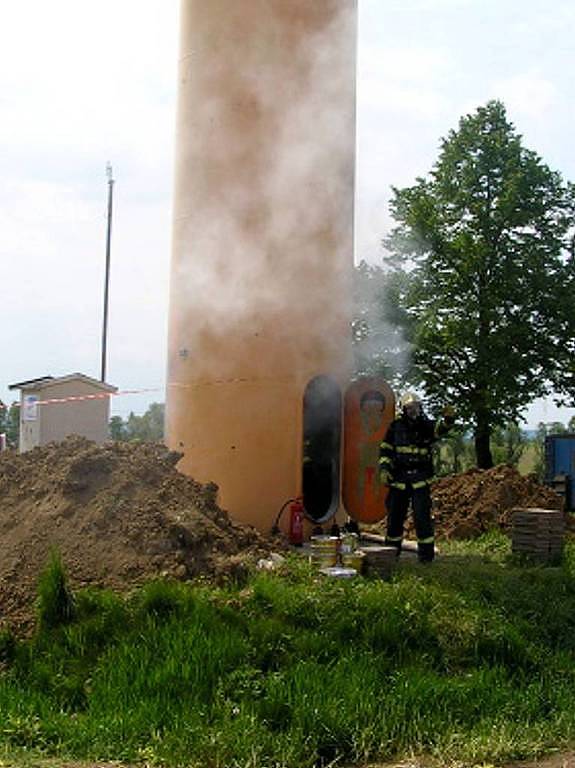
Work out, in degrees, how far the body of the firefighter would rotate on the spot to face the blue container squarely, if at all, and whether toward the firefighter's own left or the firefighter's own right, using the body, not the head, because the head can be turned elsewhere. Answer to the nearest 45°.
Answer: approximately 180°

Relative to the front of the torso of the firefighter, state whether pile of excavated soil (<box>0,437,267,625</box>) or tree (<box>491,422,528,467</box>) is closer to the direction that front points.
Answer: the pile of excavated soil

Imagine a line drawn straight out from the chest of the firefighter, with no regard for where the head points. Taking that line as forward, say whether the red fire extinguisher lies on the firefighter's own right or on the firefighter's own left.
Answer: on the firefighter's own right

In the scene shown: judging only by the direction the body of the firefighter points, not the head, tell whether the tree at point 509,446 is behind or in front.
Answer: behind

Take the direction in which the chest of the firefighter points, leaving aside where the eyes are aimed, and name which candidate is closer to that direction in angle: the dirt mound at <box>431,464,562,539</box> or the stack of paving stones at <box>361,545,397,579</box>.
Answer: the stack of paving stones

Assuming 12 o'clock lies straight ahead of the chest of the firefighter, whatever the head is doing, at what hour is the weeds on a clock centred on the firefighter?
The weeds is roughly at 1 o'clock from the firefighter.

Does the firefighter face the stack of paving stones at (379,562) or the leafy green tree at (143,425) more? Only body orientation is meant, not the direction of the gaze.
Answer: the stack of paving stones

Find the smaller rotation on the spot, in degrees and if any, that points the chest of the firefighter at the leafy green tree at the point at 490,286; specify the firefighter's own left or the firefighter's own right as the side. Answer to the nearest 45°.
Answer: approximately 180°

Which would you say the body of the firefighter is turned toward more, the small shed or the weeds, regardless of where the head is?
the weeds

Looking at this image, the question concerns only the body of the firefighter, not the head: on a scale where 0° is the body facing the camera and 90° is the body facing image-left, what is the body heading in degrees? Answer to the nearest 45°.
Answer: approximately 0°

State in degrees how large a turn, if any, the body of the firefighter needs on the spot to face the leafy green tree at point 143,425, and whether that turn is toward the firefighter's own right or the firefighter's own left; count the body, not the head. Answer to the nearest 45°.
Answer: approximately 135° to the firefighter's own right

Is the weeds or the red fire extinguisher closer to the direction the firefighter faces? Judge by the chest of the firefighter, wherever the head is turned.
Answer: the weeds

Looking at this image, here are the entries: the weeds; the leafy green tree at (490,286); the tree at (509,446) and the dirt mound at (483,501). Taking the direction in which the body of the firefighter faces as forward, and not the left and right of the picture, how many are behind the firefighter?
3

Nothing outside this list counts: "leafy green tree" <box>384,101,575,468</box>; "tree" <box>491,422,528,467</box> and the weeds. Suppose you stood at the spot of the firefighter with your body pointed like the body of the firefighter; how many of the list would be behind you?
2
